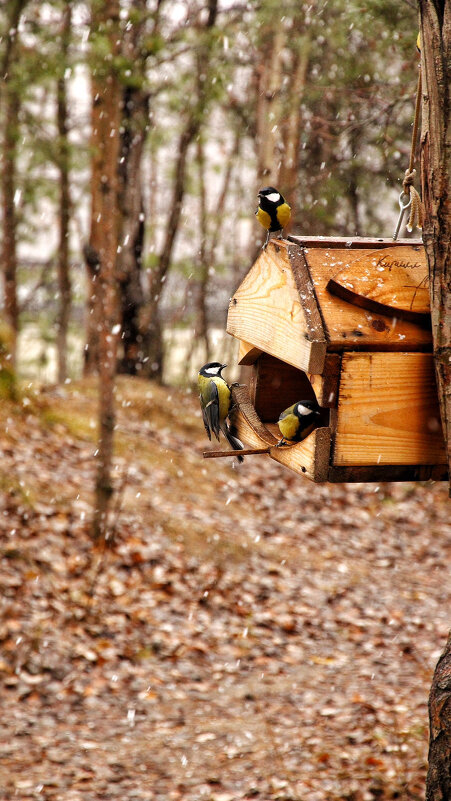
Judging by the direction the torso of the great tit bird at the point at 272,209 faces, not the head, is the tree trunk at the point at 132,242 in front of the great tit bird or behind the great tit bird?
behind

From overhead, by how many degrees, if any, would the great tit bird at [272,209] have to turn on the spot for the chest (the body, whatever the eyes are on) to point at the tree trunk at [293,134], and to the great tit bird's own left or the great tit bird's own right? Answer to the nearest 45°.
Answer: approximately 180°

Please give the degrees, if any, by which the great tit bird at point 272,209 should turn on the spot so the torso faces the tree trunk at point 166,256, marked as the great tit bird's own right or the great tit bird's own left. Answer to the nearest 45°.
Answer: approximately 180°

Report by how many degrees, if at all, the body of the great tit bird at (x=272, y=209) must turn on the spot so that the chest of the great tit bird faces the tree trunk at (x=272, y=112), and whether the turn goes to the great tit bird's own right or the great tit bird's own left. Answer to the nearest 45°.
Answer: approximately 180°

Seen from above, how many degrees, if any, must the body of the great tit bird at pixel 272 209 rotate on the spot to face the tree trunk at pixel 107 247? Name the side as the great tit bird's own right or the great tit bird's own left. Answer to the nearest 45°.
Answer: approximately 180°

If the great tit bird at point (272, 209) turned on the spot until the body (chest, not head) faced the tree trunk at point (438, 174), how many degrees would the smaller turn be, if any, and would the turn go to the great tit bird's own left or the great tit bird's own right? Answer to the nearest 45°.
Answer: approximately 45° to the great tit bird's own left

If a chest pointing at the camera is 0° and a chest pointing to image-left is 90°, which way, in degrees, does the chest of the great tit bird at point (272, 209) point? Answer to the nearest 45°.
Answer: approximately 0°
